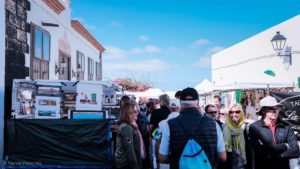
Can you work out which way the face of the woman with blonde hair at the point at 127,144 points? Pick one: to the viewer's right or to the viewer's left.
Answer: to the viewer's right

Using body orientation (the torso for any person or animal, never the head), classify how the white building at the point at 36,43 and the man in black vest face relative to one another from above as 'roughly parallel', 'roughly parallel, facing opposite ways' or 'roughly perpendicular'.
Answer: roughly perpendicular

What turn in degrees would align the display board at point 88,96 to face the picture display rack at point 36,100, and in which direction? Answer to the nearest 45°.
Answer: approximately 90° to its right

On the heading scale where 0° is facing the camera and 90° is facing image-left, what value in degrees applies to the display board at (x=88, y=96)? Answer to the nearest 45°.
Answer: approximately 0°

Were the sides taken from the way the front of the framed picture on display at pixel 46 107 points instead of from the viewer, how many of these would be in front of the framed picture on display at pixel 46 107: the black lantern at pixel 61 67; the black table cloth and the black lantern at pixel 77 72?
1

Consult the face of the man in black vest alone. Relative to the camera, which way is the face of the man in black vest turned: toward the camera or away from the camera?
away from the camera

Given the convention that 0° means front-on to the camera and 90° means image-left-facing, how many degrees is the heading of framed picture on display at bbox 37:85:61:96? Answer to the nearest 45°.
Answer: approximately 0°

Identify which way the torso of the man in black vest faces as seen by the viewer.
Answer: away from the camera

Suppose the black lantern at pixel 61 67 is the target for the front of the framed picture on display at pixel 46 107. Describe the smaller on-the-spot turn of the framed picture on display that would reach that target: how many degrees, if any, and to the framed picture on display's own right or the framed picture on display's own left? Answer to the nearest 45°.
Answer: approximately 180°
